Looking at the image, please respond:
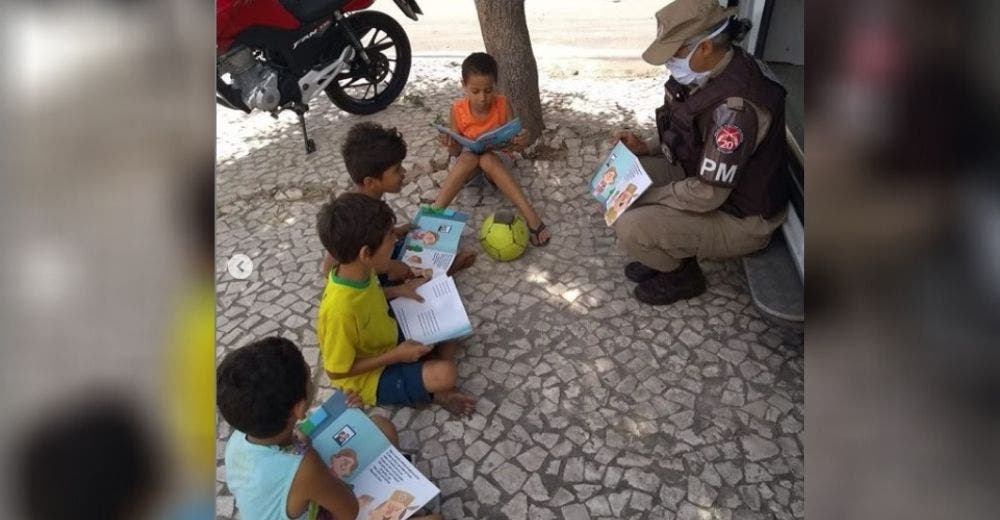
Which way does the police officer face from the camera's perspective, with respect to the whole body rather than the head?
to the viewer's left

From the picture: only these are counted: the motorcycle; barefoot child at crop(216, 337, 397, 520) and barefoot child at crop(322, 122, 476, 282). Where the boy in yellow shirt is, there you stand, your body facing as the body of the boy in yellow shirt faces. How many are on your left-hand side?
2

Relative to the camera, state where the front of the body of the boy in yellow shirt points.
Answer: to the viewer's right

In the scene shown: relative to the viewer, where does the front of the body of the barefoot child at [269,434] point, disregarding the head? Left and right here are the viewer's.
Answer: facing away from the viewer and to the right of the viewer

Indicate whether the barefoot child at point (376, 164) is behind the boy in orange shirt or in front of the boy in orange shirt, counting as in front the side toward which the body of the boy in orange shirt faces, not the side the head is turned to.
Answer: in front

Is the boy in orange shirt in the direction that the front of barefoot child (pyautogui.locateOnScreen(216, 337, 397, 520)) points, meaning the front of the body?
yes

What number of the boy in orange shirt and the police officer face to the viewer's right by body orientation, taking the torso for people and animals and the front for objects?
0

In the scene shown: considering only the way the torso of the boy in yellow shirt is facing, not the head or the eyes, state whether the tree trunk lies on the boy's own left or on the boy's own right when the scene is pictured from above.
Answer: on the boy's own left

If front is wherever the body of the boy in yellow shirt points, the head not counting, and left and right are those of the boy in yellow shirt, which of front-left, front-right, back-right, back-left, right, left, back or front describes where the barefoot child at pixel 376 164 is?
left

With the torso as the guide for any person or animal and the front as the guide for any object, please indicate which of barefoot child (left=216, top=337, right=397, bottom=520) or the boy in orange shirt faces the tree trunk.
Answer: the barefoot child

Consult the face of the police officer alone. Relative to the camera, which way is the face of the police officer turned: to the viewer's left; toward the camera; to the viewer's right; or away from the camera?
to the viewer's left

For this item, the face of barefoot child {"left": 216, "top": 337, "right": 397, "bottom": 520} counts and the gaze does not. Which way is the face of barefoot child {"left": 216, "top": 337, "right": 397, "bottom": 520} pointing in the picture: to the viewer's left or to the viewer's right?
to the viewer's right

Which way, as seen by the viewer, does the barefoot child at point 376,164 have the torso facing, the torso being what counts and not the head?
to the viewer's right

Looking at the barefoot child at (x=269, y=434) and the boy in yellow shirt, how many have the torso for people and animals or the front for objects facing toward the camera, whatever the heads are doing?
0

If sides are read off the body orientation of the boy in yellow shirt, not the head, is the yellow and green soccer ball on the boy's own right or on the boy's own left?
on the boy's own left
